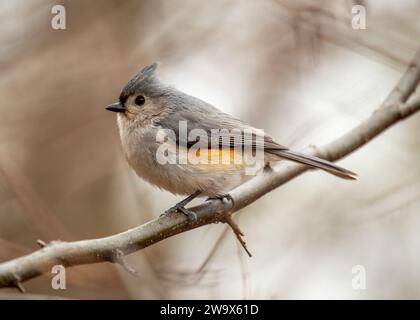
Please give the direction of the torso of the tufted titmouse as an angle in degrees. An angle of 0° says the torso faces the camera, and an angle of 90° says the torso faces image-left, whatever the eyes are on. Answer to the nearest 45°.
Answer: approximately 90°
